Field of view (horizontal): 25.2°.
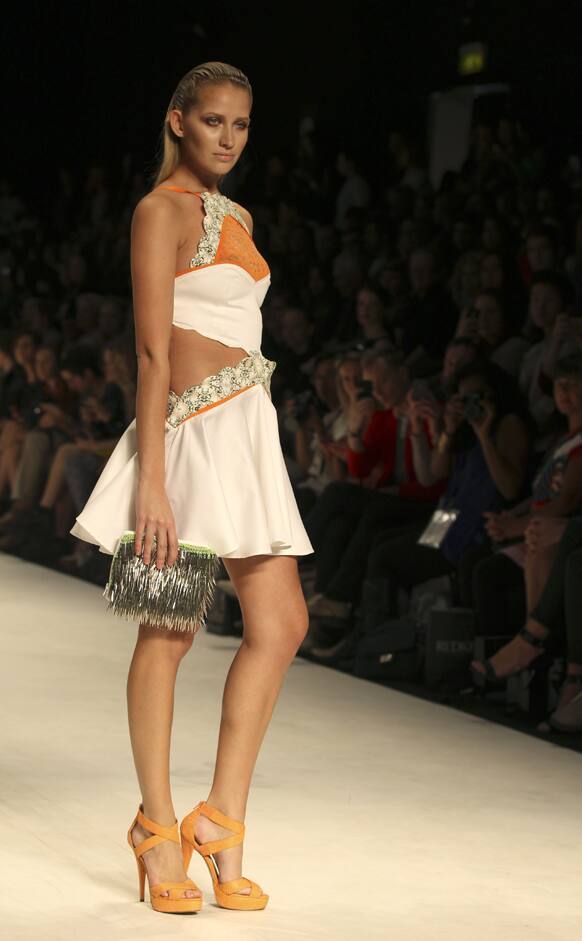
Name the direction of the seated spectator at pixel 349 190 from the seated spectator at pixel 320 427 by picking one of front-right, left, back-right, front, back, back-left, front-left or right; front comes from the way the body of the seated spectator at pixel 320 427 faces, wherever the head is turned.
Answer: back-right

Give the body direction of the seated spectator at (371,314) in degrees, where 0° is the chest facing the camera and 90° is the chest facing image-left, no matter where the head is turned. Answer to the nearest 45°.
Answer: approximately 45°

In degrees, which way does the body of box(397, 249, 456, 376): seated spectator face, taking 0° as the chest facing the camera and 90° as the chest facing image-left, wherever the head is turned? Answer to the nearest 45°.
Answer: approximately 45°
